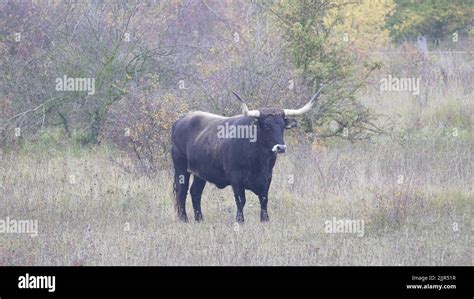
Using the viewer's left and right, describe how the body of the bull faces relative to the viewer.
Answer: facing the viewer and to the right of the viewer
